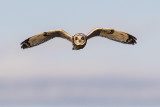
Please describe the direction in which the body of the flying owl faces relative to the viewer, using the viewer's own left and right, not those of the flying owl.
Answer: facing the viewer
